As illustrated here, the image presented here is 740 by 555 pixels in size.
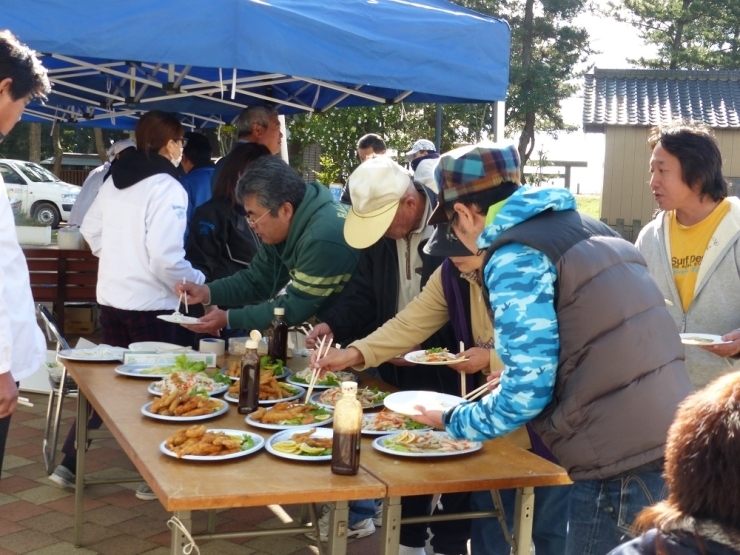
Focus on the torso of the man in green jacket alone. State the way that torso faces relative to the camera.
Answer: to the viewer's left

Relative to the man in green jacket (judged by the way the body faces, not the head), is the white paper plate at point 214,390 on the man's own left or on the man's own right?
on the man's own left

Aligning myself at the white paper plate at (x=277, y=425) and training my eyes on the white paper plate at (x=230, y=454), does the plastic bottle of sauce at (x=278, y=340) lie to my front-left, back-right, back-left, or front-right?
back-right

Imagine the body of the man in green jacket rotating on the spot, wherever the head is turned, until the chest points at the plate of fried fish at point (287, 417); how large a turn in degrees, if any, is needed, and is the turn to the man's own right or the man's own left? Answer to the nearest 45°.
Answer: approximately 90° to the man's own left

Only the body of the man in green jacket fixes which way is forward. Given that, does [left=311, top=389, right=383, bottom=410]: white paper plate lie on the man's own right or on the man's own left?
on the man's own left
